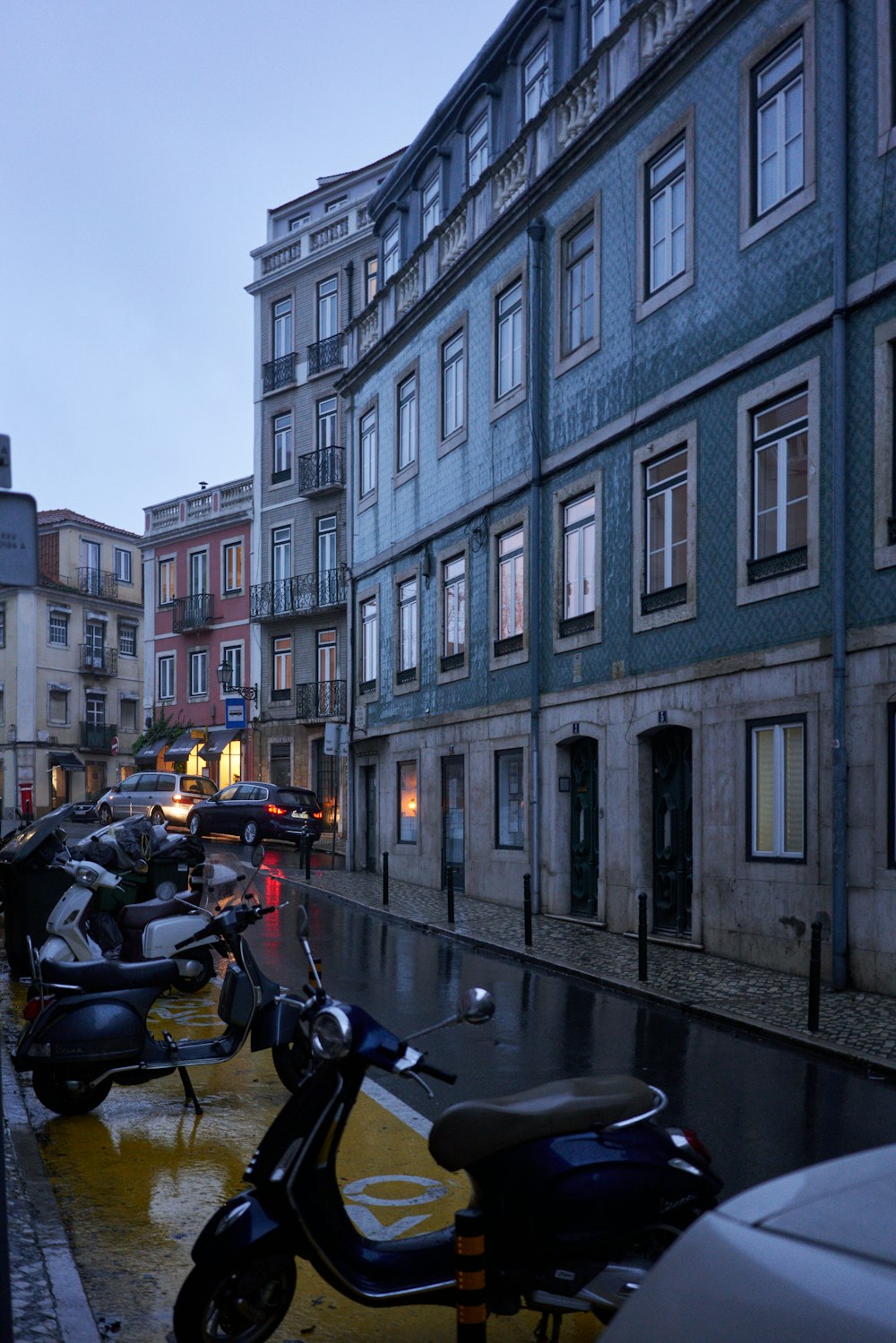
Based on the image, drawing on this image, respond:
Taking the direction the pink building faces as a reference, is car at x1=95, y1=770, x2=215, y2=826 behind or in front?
in front

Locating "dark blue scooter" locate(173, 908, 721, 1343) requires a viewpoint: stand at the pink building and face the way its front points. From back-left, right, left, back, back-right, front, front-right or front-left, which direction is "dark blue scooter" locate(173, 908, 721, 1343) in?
front-left

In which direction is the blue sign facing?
toward the camera

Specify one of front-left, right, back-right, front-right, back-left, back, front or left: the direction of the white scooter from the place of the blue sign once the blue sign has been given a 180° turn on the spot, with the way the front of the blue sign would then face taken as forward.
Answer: back

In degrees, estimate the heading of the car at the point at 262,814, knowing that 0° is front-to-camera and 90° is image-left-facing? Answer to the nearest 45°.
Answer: approximately 135°

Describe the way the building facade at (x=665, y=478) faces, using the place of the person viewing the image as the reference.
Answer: facing the viewer and to the left of the viewer

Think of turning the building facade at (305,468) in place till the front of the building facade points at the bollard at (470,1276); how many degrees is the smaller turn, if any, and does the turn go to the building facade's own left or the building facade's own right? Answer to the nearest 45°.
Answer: approximately 45° to the building facade's own left

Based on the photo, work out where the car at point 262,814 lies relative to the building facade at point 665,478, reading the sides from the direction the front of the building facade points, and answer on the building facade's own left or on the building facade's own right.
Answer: on the building facade's own right

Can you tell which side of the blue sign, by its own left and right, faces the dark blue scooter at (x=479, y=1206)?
front

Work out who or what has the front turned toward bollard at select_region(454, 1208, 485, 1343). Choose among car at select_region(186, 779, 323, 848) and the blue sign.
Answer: the blue sign
